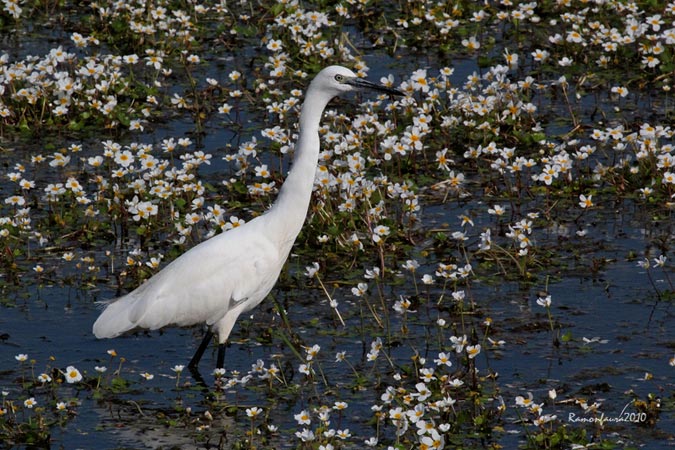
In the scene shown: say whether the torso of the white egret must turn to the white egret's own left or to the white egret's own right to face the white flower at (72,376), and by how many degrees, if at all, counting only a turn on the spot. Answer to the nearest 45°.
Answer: approximately 135° to the white egret's own right

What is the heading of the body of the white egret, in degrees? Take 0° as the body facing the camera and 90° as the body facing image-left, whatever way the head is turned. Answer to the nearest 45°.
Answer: approximately 270°
